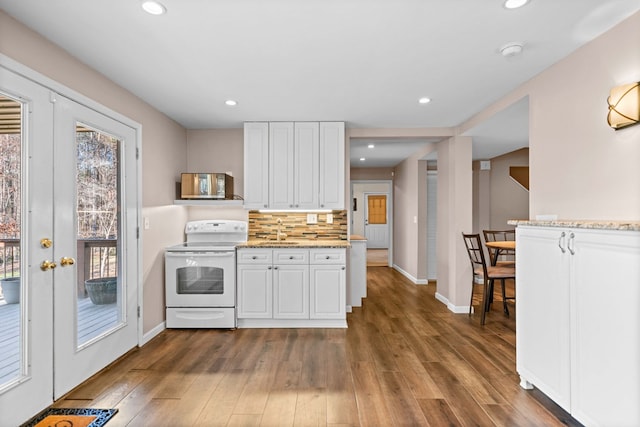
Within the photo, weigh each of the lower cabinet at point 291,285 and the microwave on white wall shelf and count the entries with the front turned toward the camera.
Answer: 2

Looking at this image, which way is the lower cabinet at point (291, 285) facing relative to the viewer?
toward the camera

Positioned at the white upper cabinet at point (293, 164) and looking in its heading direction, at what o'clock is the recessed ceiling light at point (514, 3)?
The recessed ceiling light is roughly at 11 o'clock from the white upper cabinet.

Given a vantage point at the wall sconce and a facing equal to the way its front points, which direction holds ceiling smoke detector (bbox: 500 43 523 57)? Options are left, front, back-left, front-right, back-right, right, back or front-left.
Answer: front-right

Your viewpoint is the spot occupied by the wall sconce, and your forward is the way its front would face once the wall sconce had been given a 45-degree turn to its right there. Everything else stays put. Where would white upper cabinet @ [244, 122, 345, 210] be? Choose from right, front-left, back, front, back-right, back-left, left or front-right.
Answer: front

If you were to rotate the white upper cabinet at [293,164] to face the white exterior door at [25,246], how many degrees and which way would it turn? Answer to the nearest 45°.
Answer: approximately 45° to its right

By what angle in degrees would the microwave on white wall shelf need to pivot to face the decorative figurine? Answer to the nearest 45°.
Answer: approximately 90° to its left

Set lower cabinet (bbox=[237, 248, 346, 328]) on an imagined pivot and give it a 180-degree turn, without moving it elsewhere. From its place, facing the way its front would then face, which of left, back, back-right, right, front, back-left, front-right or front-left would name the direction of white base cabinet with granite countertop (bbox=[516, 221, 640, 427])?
back-right

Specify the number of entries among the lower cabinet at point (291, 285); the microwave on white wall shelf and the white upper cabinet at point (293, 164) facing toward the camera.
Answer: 3

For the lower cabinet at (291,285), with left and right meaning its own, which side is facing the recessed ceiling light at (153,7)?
front

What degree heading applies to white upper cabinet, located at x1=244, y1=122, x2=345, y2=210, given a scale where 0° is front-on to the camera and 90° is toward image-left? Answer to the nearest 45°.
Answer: approximately 0°

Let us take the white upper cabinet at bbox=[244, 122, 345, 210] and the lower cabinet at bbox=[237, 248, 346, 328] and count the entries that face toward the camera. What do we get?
2

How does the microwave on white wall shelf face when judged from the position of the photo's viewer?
facing the viewer
